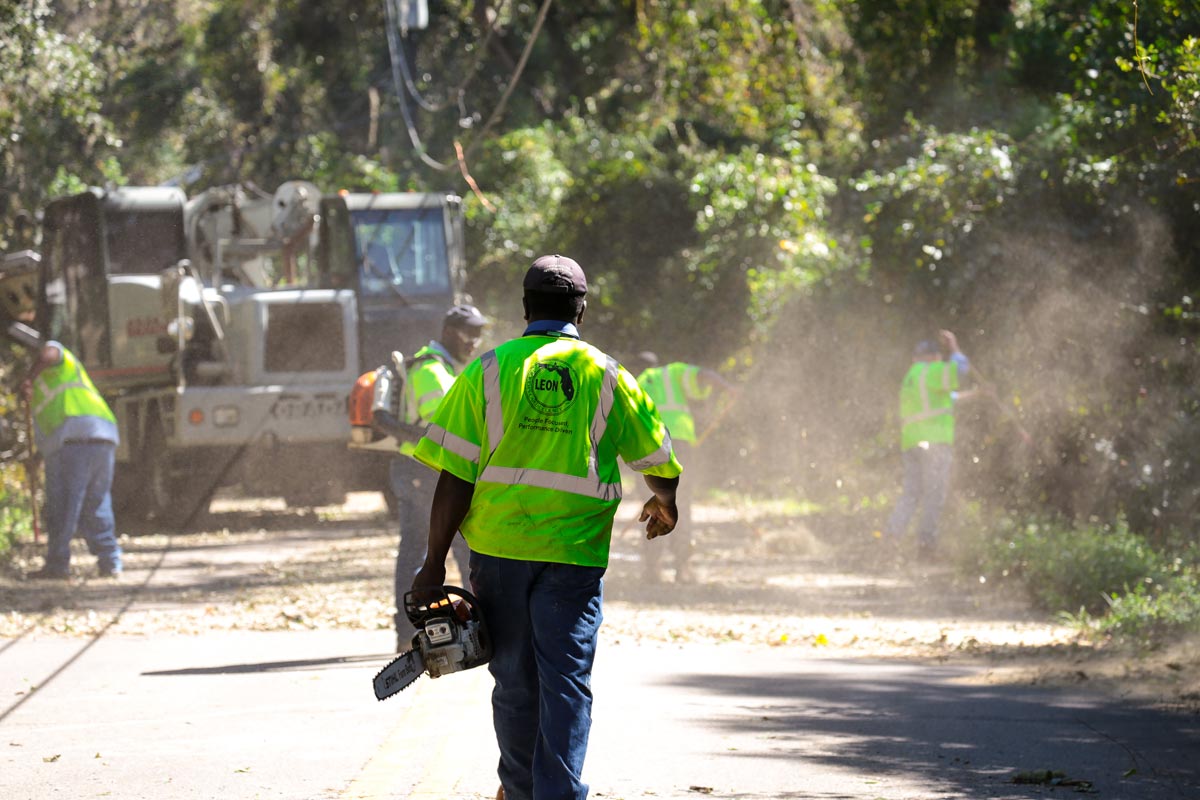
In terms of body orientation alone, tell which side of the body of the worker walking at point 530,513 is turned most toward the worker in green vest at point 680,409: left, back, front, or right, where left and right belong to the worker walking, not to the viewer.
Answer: front

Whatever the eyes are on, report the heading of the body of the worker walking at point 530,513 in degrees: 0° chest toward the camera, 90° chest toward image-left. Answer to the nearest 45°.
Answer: approximately 180°

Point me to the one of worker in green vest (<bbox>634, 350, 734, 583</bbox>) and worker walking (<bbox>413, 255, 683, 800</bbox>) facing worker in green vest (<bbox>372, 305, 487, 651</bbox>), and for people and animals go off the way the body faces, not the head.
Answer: the worker walking

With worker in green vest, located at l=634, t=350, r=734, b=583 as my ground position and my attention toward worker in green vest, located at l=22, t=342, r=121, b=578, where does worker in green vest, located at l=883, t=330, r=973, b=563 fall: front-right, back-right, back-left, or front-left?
back-right

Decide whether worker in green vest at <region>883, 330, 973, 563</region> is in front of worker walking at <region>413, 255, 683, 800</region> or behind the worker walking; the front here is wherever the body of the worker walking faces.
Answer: in front

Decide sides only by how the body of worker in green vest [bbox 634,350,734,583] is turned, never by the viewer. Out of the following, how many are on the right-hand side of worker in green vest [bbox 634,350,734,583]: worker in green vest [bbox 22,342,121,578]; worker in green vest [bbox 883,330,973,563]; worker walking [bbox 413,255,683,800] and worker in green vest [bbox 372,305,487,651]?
1

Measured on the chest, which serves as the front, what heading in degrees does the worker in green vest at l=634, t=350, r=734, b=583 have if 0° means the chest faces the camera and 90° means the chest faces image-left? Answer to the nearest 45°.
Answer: approximately 135°

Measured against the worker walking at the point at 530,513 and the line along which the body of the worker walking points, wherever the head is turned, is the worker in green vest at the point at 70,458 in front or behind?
in front

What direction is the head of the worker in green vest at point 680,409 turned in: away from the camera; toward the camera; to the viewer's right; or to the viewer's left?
away from the camera
